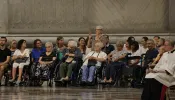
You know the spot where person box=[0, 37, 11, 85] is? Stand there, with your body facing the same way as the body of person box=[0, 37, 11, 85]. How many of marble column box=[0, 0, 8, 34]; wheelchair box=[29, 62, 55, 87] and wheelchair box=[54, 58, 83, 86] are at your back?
1

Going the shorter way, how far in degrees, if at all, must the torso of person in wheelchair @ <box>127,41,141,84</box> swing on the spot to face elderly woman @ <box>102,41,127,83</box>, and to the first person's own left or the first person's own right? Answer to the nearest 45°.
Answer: approximately 45° to the first person's own right

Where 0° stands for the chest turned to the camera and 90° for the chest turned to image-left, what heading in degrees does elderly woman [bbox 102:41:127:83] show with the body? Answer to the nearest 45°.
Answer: approximately 45°

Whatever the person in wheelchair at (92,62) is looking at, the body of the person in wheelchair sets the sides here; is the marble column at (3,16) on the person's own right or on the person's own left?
on the person's own right

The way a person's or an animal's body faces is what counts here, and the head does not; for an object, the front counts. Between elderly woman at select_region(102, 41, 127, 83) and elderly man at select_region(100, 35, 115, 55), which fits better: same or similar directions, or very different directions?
same or similar directions

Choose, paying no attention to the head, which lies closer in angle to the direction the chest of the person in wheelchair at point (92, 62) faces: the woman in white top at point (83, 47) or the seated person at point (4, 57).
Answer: the seated person

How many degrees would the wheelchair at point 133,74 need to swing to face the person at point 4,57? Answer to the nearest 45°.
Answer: approximately 45° to its right

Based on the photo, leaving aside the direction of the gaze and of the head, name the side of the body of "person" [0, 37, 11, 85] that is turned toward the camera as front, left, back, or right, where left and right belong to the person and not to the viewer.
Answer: front

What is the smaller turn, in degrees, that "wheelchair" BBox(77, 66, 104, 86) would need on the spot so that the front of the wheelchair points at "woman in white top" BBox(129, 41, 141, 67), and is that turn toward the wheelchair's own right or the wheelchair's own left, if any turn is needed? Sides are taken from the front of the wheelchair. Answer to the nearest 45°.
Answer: approximately 135° to the wheelchair's own left

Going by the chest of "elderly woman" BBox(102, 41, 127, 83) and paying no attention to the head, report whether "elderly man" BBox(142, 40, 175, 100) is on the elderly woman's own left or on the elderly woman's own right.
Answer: on the elderly woman's own left

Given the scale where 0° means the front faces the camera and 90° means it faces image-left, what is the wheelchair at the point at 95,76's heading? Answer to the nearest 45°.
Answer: approximately 45°
